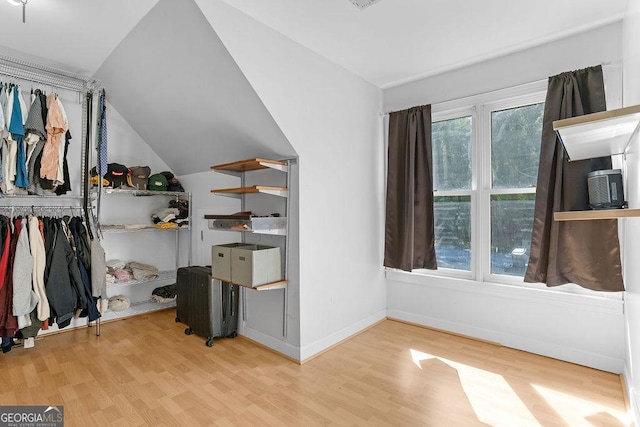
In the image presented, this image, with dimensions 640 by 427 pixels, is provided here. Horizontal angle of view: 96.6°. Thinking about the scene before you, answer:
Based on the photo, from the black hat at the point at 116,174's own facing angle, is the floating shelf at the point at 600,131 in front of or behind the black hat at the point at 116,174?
in front

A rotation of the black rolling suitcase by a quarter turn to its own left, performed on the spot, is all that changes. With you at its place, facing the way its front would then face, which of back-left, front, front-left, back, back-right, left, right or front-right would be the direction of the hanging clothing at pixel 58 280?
back-right

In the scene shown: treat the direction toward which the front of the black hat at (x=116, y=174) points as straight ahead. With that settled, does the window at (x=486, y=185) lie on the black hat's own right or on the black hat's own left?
on the black hat's own left

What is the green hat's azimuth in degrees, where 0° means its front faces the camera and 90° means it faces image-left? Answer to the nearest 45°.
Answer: approximately 0°

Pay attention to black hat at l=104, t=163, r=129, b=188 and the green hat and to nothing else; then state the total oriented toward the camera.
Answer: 2

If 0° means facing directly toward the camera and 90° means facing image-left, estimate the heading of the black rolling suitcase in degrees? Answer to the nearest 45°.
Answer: approximately 45°

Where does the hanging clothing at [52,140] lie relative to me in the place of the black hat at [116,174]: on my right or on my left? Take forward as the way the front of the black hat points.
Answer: on my right
